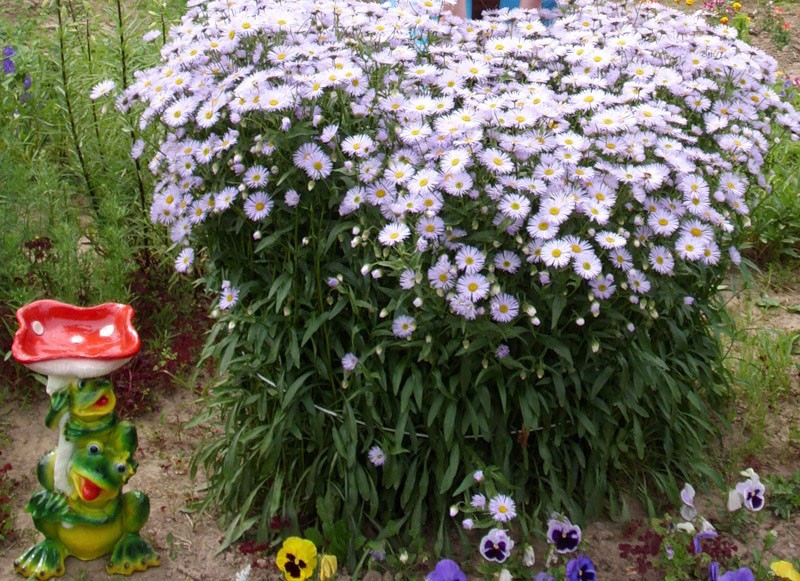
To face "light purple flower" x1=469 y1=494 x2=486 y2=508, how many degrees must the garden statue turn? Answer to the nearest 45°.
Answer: approximately 45° to its left

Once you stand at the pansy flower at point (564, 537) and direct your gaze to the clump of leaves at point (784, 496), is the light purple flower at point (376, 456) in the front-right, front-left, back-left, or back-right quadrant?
back-left

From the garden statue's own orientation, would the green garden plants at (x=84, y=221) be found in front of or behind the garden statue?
behind

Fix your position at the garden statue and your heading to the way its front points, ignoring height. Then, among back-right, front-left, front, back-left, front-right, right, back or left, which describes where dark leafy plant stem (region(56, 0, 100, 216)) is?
back

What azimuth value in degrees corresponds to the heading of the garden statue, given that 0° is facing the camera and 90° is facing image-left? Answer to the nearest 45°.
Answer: approximately 0°

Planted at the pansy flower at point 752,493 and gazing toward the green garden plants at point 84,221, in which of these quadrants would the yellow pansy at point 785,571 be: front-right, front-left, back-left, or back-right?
back-left

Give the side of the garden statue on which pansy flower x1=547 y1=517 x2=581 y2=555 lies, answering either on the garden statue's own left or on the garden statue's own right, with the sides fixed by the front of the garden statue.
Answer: on the garden statue's own left

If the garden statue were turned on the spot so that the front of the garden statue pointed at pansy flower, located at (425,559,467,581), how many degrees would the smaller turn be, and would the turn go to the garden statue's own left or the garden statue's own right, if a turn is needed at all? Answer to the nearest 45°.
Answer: approximately 45° to the garden statue's own left
